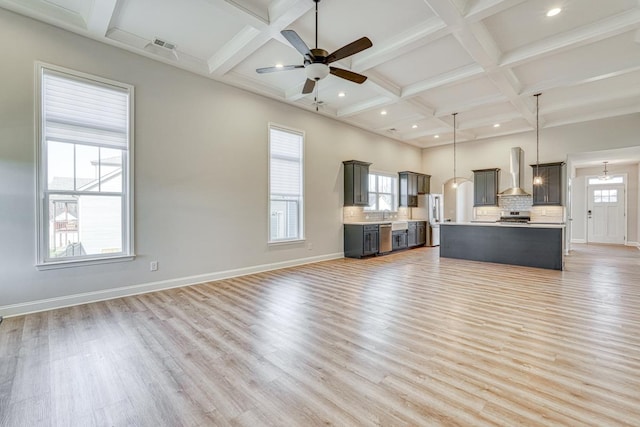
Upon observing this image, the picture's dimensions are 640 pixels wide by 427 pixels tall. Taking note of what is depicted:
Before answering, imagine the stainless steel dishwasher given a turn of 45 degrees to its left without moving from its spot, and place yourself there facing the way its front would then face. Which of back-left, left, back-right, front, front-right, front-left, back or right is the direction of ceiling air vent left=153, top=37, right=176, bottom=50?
back-right

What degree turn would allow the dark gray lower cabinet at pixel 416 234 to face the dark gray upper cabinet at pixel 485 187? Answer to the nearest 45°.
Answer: approximately 45° to its left

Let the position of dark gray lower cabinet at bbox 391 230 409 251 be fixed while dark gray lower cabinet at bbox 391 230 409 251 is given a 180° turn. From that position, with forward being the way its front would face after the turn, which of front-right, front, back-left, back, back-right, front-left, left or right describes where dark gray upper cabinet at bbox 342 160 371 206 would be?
left

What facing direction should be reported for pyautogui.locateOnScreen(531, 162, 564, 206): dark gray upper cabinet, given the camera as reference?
facing the viewer

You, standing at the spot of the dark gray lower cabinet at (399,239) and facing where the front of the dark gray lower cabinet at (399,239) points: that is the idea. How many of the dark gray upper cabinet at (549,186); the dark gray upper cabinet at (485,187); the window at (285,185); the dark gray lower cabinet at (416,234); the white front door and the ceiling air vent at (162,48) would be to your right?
2

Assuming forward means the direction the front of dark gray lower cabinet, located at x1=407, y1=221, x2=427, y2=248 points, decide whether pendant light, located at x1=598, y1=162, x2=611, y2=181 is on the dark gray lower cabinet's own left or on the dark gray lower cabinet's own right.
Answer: on the dark gray lower cabinet's own left

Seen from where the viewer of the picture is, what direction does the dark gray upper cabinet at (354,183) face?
facing the viewer and to the right of the viewer

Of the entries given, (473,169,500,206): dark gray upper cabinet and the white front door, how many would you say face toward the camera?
2

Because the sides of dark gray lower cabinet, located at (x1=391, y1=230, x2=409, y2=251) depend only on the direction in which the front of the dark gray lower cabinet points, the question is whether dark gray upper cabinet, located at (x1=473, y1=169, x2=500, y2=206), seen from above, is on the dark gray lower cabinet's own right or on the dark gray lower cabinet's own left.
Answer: on the dark gray lower cabinet's own left

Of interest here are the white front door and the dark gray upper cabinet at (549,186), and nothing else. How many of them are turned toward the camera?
2

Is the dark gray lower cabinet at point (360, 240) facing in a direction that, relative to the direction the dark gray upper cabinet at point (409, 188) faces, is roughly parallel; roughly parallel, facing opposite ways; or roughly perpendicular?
roughly parallel

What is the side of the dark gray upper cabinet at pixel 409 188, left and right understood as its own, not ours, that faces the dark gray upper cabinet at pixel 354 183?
right

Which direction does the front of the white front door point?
toward the camera
